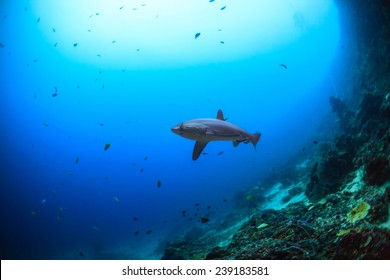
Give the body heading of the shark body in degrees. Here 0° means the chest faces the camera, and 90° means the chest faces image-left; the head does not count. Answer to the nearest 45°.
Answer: approximately 90°

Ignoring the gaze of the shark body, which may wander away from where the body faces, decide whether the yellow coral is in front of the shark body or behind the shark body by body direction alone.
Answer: behind
